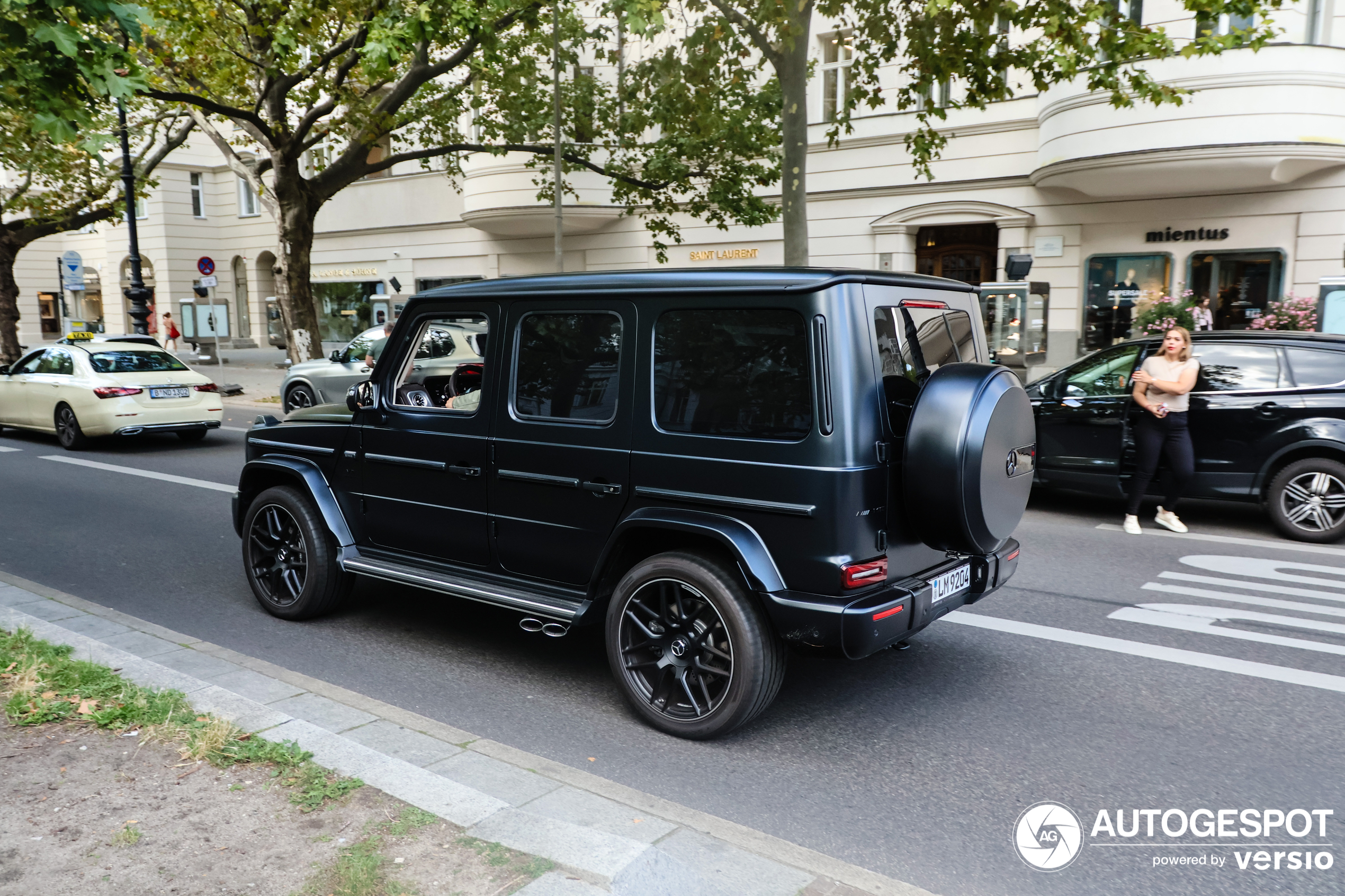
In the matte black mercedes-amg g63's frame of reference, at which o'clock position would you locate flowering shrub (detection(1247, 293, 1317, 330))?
The flowering shrub is roughly at 3 o'clock from the matte black mercedes-amg g63.

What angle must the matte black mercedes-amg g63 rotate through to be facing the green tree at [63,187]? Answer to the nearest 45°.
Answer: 0° — it already faces it

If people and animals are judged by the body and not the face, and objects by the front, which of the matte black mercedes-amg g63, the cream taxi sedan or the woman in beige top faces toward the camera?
the woman in beige top

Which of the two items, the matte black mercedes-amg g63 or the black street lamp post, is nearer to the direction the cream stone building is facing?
the matte black mercedes-amg g63

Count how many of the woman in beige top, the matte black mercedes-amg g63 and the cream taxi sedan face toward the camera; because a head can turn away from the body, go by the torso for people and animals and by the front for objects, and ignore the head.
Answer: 1

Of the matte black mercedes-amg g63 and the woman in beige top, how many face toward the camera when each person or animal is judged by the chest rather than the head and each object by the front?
1

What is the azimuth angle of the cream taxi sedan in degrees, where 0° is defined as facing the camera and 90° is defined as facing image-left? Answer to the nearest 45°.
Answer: approximately 135°

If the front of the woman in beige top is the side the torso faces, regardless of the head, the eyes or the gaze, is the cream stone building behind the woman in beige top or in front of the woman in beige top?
behind

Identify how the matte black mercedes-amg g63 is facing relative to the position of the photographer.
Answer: facing away from the viewer and to the left of the viewer

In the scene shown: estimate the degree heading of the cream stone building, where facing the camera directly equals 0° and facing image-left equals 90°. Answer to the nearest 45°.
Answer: approximately 45°

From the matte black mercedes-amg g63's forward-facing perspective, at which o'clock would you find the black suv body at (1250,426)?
The black suv body is roughly at 3 o'clock from the matte black mercedes-amg g63.

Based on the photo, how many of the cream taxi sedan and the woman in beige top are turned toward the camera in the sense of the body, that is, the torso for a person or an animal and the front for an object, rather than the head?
1

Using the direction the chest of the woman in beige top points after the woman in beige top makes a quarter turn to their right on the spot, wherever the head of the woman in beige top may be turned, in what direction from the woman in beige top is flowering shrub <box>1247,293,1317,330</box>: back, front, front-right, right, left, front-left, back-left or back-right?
right
